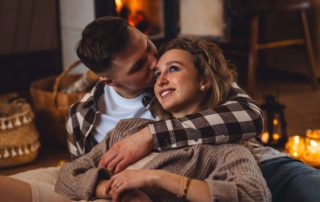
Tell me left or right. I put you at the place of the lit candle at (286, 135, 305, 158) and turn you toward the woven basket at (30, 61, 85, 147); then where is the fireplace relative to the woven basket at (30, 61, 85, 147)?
right

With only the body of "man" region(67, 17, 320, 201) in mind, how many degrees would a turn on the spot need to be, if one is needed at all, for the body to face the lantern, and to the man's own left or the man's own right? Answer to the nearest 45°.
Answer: approximately 90° to the man's own left

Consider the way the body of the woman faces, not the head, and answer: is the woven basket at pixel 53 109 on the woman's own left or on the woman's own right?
on the woman's own right

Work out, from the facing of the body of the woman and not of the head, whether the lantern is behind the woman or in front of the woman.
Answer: behind

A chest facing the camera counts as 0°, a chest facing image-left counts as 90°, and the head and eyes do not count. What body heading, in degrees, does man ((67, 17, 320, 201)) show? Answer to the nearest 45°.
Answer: approximately 315°

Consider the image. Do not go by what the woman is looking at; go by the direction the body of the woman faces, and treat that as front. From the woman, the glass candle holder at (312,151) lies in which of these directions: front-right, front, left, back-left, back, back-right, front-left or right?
back

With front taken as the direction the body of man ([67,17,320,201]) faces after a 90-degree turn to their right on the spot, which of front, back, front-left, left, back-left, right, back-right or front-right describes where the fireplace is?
back-right

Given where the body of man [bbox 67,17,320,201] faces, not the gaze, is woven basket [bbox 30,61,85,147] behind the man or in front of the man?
behind
